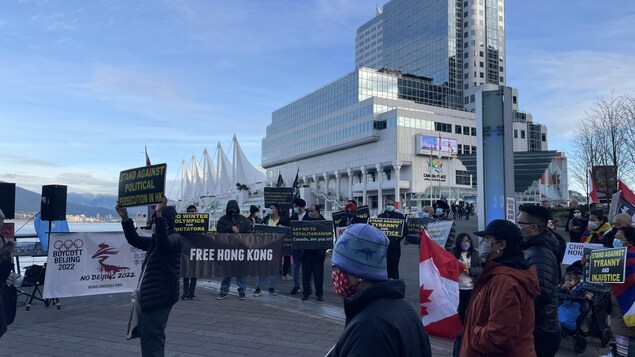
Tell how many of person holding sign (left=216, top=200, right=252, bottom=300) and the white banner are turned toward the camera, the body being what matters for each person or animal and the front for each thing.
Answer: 2

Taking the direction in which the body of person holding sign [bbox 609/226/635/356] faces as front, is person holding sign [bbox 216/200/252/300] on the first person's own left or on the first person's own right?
on the first person's own right

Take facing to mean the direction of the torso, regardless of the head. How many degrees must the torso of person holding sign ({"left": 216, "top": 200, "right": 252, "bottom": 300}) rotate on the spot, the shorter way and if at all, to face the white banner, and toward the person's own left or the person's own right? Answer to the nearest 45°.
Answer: approximately 90° to the person's own right

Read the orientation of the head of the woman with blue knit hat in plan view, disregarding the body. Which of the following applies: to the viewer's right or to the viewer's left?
to the viewer's left

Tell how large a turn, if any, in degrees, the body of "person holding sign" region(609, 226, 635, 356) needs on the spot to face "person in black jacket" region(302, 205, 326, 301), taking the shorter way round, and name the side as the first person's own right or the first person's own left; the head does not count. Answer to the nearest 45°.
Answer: approximately 90° to the first person's own right

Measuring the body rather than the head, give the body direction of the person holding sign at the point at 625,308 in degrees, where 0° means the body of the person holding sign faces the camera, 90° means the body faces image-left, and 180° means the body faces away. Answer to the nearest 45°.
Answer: approximately 45°

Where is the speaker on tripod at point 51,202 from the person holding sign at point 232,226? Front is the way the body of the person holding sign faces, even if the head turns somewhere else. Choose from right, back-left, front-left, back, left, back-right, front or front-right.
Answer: right

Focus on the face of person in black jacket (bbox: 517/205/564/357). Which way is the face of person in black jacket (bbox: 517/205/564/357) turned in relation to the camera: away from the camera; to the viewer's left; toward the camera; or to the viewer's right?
to the viewer's left

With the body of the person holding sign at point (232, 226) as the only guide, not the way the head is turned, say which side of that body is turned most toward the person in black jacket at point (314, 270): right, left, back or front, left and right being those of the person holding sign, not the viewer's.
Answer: left

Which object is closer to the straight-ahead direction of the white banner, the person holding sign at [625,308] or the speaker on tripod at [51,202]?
the person holding sign

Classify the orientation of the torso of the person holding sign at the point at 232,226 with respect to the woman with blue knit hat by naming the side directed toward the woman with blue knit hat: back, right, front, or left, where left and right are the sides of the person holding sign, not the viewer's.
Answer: front

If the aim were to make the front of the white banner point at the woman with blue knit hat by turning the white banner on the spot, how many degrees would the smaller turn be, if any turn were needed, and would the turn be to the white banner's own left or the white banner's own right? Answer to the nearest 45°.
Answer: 0° — it already faces them

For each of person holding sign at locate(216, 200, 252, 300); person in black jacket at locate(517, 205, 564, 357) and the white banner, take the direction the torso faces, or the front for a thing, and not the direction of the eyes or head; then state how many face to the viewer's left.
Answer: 1

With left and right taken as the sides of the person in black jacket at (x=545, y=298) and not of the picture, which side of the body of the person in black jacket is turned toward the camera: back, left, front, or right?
left
